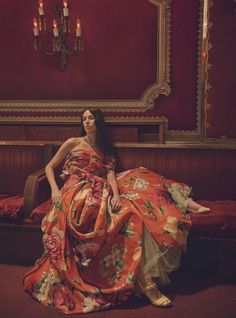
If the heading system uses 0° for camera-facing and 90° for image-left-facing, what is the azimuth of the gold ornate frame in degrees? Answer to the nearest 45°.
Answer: approximately 0°

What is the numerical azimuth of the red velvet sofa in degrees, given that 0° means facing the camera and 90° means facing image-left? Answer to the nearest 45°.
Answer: approximately 0°

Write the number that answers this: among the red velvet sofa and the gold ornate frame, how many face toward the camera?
2

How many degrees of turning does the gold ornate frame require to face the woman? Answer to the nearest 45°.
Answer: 0° — it already faces them
